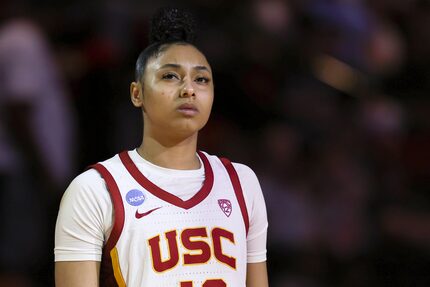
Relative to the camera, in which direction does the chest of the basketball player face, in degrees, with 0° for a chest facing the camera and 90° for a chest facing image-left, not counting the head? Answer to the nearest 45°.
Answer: approximately 315°
